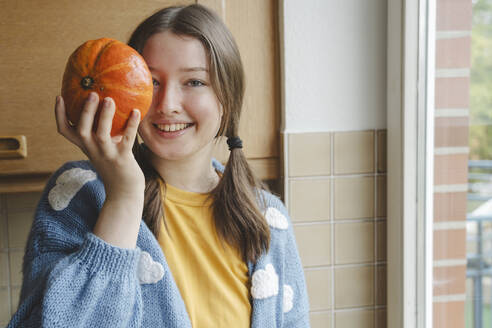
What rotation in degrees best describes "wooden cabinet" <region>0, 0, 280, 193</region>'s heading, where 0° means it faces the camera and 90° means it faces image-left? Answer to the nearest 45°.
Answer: approximately 0°

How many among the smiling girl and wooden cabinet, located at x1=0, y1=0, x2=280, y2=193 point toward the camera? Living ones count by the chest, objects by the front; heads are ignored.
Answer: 2

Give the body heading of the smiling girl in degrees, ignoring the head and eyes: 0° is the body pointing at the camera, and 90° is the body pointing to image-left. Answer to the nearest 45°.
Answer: approximately 0°
